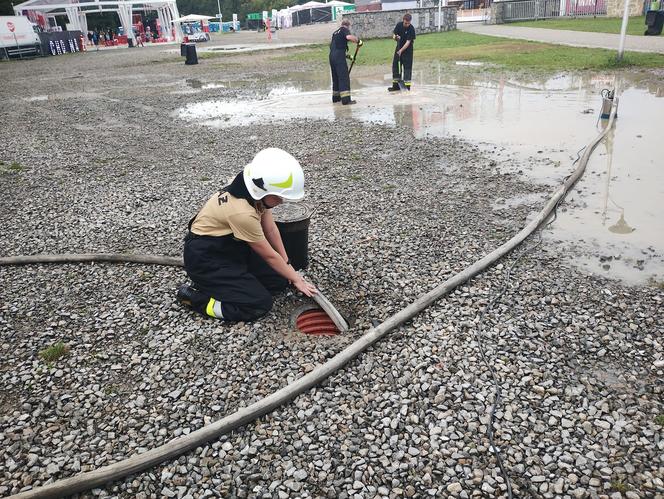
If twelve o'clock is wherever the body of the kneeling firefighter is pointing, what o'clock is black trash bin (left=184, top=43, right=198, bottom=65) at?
The black trash bin is roughly at 9 o'clock from the kneeling firefighter.

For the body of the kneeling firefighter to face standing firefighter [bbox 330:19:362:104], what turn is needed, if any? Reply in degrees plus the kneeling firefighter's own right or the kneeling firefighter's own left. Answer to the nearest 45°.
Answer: approximately 90° to the kneeling firefighter's own left

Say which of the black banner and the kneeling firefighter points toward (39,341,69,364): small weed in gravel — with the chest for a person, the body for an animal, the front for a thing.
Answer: the black banner

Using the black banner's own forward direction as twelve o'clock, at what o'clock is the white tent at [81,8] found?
The white tent is roughly at 7 o'clock from the black banner.

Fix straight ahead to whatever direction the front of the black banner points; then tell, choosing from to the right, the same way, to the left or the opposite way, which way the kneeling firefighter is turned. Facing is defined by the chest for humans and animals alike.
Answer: to the left

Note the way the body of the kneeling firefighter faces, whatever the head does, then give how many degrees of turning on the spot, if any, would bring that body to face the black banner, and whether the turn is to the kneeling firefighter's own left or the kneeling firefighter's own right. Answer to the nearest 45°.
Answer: approximately 90° to the kneeling firefighter's own left

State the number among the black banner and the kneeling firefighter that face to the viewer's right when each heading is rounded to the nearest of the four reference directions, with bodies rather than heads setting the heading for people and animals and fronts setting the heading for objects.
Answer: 1

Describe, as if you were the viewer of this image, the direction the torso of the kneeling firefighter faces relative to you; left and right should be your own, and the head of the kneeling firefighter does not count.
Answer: facing to the right of the viewer

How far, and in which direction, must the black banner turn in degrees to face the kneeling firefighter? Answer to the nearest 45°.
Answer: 0° — it already faces them

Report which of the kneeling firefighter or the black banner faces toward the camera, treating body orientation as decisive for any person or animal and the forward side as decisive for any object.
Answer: the black banner

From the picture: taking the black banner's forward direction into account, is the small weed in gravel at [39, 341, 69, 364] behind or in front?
in front

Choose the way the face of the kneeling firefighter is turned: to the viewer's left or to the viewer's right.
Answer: to the viewer's right

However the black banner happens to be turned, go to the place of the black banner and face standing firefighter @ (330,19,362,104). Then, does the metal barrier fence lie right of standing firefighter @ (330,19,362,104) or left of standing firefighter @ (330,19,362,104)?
left

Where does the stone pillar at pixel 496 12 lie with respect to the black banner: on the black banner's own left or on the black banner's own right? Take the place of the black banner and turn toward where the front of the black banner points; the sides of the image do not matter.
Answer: on the black banner's own left

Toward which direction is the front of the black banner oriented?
toward the camera

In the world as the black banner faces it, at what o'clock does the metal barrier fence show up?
The metal barrier fence is roughly at 10 o'clock from the black banner.

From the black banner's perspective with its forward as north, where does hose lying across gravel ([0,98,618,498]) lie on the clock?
The hose lying across gravel is roughly at 12 o'clock from the black banner.

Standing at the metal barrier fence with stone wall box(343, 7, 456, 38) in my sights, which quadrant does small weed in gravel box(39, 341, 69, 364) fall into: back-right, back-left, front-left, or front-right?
front-left
